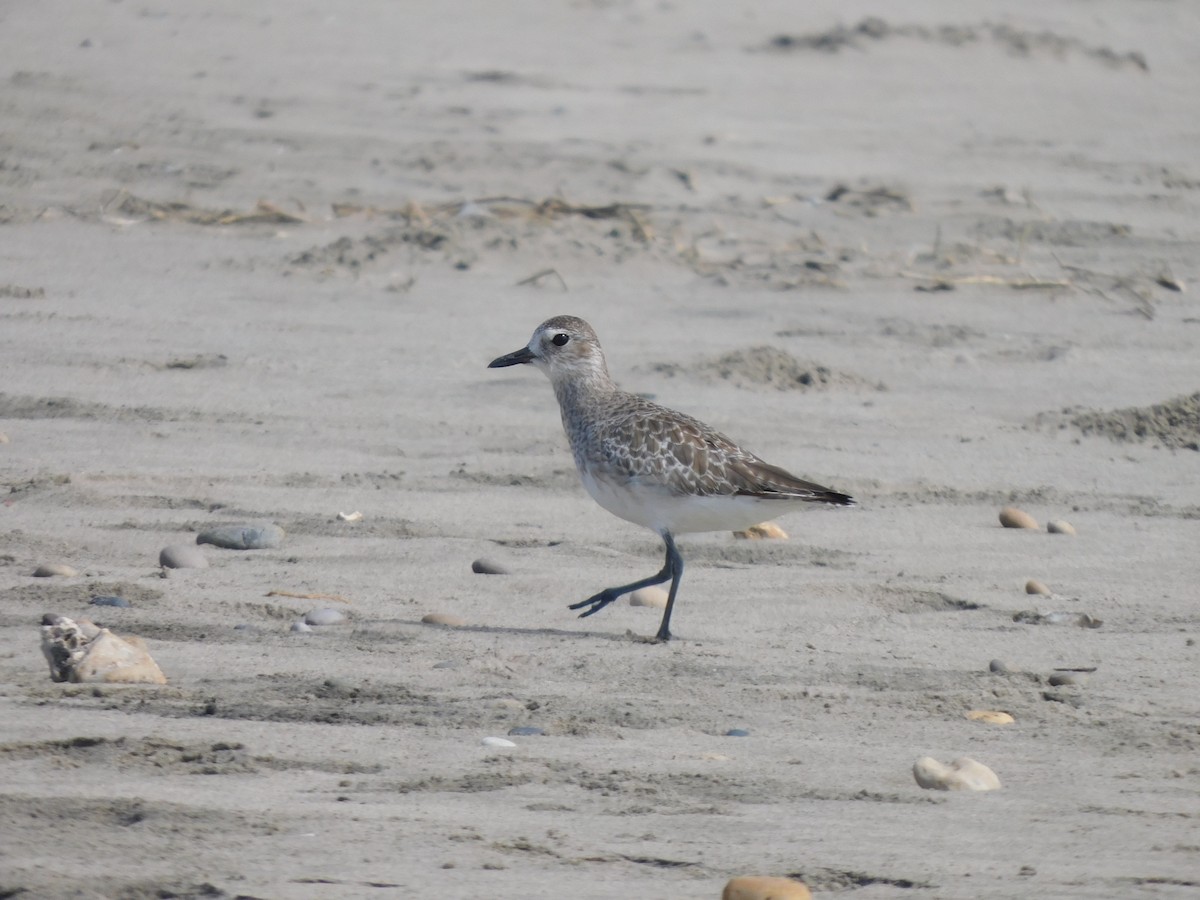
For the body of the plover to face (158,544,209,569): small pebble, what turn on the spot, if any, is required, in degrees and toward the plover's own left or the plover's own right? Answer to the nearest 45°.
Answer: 0° — it already faces it

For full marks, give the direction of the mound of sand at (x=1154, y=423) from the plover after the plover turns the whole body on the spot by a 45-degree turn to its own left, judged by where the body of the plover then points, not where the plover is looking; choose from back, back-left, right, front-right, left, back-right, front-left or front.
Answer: back

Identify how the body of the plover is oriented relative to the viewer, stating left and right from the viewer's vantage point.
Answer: facing to the left of the viewer

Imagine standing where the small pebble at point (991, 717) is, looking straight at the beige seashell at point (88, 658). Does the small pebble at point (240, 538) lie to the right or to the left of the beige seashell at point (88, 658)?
right

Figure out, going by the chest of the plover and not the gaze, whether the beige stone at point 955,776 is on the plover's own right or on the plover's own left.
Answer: on the plover's own left

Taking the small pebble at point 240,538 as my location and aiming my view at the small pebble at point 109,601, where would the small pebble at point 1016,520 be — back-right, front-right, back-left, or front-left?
back-left

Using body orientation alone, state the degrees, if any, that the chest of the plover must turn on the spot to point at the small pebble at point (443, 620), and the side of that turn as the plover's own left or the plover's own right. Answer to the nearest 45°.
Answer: approximately 45° to the plover's own left

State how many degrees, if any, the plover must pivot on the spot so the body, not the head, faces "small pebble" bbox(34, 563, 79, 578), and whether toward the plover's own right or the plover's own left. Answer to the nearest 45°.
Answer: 0° — it already faces it

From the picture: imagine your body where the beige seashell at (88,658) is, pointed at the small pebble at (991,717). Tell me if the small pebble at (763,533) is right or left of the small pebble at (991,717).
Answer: left

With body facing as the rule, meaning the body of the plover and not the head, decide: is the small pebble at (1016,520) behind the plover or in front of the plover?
behind

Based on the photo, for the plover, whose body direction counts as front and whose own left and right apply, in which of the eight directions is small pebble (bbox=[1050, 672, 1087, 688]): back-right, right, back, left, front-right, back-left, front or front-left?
back-left
